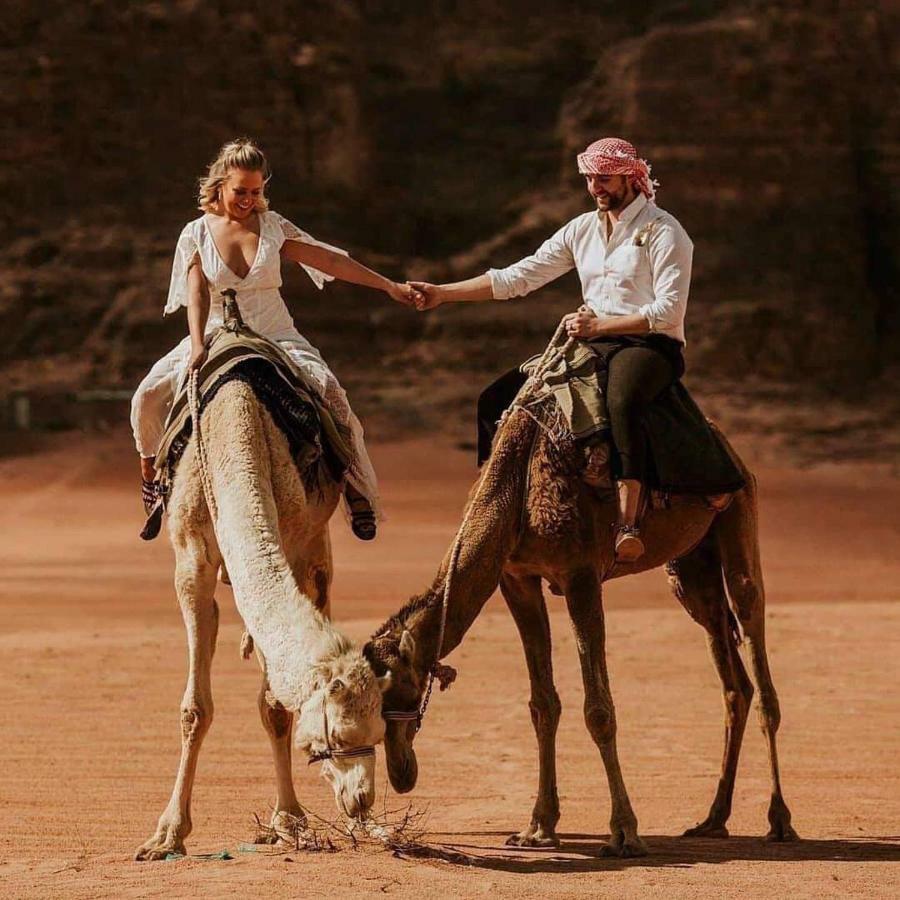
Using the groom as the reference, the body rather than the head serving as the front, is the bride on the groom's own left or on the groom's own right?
on the groom's own right

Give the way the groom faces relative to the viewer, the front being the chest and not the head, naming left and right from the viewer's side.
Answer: facing the viewer and to the left of the viewer

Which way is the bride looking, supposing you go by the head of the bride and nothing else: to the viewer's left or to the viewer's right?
to the viewer's right

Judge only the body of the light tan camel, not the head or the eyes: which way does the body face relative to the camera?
toward the camera

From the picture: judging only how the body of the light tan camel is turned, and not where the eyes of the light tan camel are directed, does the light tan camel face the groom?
no

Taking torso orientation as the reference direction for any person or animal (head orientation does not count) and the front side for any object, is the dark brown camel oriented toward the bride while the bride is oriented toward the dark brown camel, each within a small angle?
no

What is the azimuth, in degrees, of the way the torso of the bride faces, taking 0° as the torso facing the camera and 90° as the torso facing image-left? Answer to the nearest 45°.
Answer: approximately 0°

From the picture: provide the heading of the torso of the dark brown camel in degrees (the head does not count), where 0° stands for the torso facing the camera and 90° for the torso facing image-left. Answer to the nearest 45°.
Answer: approximately 45°
